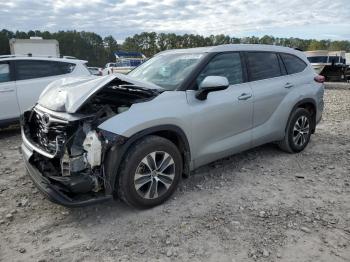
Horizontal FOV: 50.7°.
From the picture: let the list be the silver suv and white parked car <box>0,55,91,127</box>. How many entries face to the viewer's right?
0

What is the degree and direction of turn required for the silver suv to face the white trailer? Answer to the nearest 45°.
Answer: approximately 90° to its right

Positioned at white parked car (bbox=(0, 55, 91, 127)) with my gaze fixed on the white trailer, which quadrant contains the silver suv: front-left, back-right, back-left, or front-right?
back-right

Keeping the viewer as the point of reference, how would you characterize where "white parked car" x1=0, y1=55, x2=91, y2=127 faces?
facing to the left of the viewer

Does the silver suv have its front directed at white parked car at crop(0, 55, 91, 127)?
no

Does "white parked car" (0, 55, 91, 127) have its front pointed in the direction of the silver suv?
no

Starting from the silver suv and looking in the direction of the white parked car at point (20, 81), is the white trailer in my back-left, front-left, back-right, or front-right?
front-right

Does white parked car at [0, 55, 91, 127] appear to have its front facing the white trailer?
no

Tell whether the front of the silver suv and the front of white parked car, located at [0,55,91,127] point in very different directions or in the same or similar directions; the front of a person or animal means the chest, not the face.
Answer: same or similar directions
